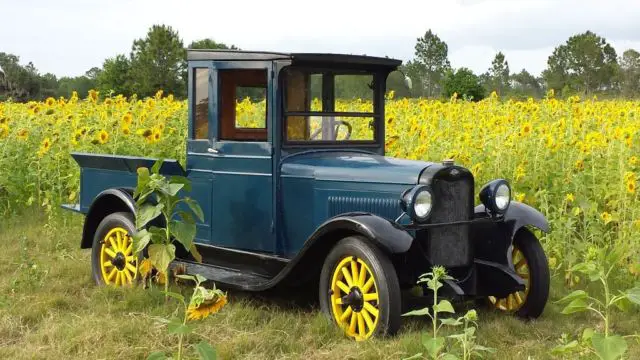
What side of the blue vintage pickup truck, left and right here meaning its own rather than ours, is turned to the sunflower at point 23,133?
back

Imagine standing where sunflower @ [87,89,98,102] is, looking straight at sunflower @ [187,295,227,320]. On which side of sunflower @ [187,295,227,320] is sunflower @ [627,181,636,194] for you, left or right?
left

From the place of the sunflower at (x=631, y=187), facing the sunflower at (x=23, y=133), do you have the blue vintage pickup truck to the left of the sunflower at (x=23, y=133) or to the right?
left

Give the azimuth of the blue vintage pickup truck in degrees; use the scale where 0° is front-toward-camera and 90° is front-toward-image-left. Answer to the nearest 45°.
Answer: approximately 315°
